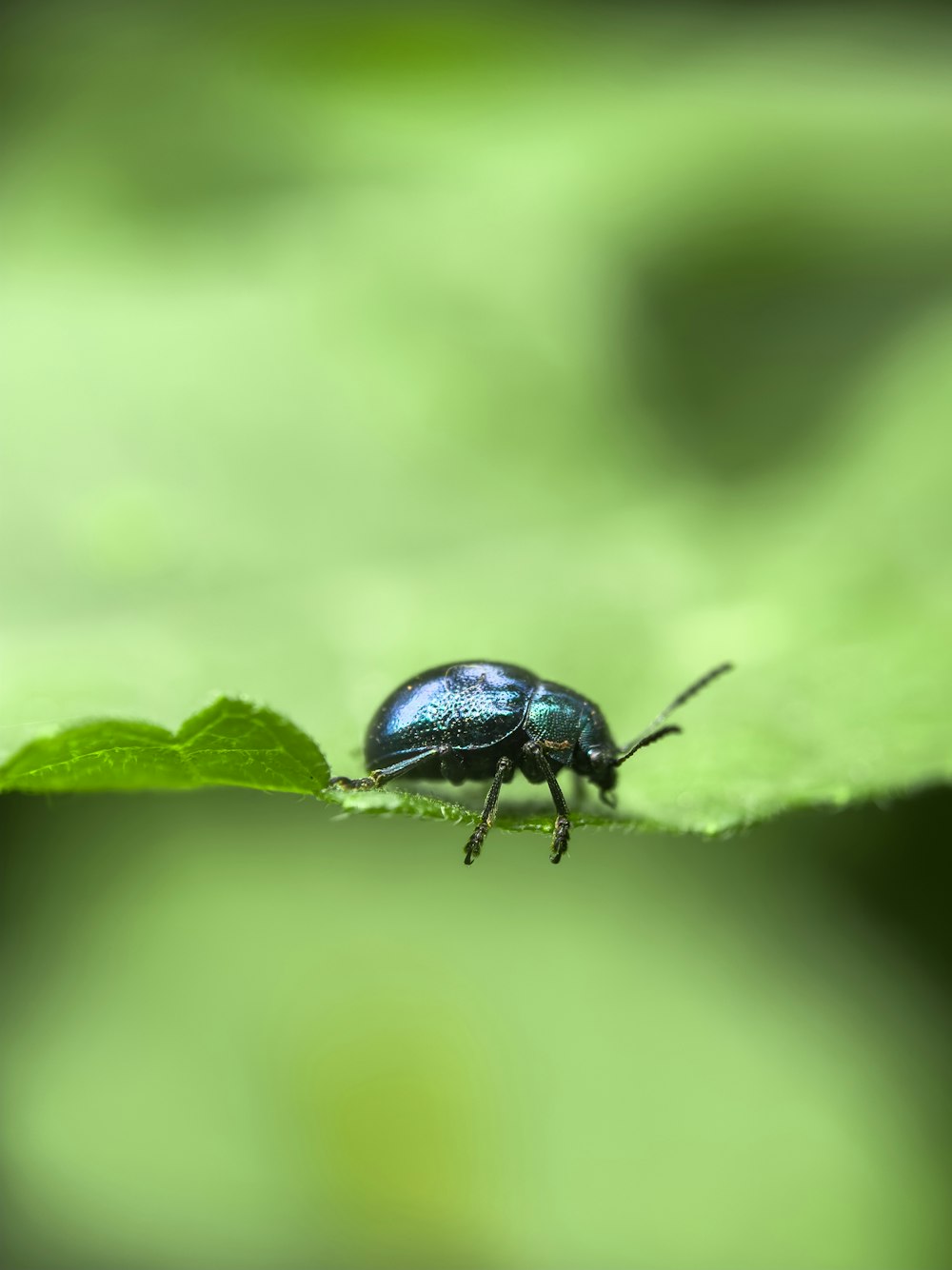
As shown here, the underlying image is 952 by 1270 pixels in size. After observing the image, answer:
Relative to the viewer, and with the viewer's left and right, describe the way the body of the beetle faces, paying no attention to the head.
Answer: facing to the right of the viewer

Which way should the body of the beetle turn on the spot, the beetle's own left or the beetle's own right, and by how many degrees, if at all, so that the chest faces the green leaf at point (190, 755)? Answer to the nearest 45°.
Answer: approximately 135° to the beetle's own right
